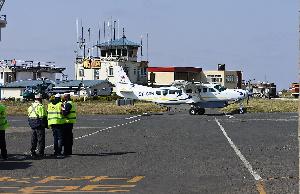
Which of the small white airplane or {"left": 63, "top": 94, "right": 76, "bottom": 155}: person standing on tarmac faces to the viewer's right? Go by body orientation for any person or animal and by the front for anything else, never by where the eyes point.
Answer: the small white airplane

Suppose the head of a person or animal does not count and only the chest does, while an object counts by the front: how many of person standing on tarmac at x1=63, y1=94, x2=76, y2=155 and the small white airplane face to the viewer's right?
1

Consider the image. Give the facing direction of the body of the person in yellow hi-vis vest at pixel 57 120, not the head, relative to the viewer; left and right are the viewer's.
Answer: facing away from the viewer and to the right of the viewer

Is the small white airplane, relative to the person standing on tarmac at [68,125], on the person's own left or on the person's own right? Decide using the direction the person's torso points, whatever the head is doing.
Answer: on the person's own right

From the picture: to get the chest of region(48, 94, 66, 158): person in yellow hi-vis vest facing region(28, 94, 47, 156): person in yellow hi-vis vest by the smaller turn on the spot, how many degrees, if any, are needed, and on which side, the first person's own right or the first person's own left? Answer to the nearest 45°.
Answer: approximately 135° to the first person's own left

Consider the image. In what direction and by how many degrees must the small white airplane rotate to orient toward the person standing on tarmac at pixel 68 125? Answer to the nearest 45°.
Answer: approximately 90° to its right

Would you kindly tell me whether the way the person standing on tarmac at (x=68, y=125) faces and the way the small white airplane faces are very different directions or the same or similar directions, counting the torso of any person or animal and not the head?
very different directions

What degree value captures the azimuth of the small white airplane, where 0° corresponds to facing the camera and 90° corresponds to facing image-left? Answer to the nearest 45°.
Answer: approximately 270°
